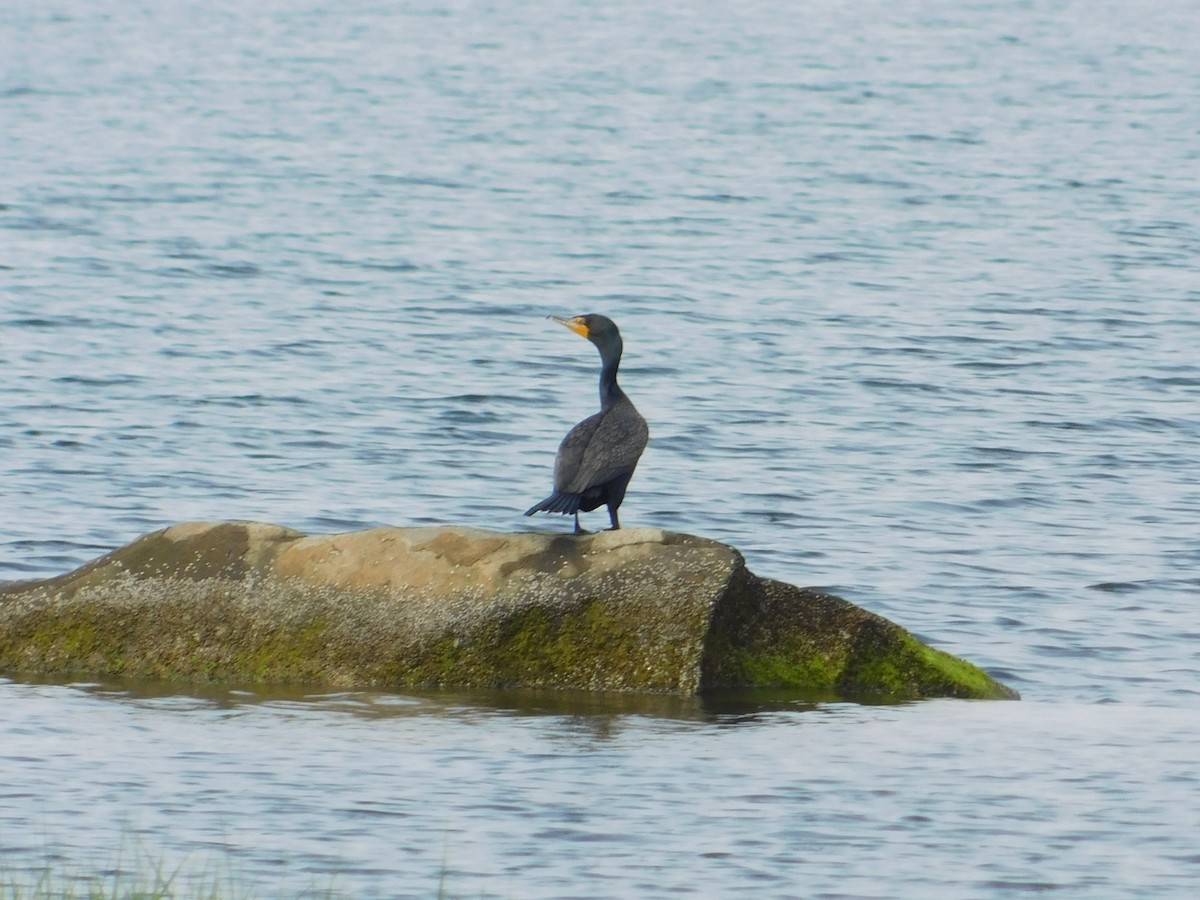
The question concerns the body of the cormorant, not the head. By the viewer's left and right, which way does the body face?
facing away from the viewer and to the right of the viewer
